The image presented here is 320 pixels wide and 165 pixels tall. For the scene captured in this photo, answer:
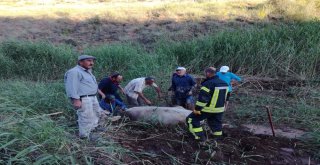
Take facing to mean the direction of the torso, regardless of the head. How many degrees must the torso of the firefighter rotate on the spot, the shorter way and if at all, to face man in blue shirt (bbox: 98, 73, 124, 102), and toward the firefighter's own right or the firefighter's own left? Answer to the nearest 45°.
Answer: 0° — they already face them

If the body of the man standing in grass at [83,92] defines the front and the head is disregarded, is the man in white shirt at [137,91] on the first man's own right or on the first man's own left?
on the first man's own left

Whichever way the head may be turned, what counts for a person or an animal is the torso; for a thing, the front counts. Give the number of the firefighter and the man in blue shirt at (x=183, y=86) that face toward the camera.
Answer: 1

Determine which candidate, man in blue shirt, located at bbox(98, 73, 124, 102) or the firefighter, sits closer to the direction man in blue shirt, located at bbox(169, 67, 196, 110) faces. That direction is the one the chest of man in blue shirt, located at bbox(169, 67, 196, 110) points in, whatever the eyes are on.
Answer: the firefighter

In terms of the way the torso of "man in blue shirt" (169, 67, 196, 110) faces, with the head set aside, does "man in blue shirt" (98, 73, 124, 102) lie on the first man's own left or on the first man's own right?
on the first man's own right

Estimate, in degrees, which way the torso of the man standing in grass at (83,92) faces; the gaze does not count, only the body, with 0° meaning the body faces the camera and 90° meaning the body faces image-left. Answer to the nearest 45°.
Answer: approximately 315°

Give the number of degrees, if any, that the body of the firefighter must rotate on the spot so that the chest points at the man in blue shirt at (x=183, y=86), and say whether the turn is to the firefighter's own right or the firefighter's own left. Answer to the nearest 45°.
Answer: approximately 45° to the firefighter's own right

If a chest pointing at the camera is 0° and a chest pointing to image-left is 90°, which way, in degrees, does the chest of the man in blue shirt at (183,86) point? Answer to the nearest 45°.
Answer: approximately 0°

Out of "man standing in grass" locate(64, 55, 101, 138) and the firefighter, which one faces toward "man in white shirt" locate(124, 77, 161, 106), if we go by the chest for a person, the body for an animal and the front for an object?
the firefighter
